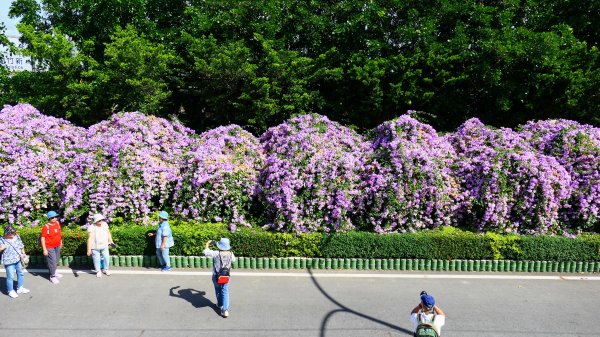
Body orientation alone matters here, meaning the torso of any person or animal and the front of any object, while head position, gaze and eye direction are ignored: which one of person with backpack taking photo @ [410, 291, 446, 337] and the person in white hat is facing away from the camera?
the person with backpack taking photo

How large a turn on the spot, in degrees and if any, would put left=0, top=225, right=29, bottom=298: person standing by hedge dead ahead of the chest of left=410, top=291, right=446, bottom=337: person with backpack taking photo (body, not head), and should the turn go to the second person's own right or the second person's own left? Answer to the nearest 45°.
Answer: approximately 90° to the second person's own left

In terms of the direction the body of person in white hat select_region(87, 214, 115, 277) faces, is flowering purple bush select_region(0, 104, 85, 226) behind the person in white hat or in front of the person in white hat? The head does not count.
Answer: behind

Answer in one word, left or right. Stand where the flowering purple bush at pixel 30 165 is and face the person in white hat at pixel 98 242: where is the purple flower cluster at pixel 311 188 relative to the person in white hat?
left

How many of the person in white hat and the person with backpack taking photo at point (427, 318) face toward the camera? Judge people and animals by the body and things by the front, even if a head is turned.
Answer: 1

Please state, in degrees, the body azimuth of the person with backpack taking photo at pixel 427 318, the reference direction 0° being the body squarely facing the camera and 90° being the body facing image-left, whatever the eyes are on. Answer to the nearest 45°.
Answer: approximately 180°

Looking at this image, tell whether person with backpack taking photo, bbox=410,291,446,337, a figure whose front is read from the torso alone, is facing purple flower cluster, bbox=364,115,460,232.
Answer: yes
